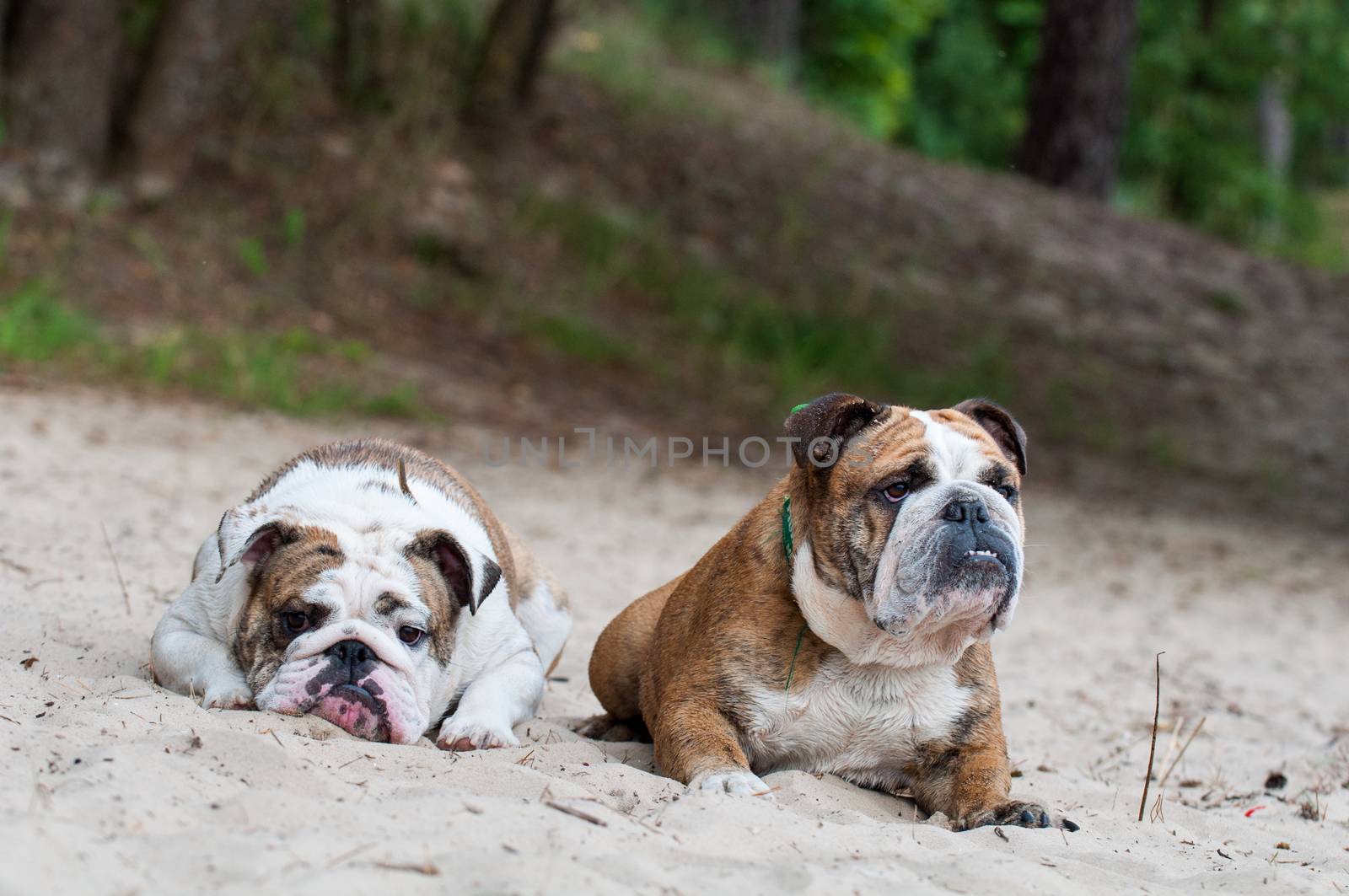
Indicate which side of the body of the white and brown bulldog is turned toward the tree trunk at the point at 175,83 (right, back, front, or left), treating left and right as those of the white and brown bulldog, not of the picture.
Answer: back

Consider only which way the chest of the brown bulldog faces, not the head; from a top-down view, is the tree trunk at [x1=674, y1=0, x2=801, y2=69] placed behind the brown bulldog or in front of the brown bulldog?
behind

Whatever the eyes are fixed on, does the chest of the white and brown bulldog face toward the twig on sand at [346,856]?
yes

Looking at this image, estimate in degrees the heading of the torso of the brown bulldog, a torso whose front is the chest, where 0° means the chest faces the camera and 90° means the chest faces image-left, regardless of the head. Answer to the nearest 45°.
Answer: approximately 315°

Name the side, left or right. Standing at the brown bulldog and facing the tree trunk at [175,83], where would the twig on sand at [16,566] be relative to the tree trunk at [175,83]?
left

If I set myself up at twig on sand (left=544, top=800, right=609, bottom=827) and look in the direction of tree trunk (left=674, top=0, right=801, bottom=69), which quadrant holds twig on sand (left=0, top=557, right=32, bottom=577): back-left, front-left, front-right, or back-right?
front-left

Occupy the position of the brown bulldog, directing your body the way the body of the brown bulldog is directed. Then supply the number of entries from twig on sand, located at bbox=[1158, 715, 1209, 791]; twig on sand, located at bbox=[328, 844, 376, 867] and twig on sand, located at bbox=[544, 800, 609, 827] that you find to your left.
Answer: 1

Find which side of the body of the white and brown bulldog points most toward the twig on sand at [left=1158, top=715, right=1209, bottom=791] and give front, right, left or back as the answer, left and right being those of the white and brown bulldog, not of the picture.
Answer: left

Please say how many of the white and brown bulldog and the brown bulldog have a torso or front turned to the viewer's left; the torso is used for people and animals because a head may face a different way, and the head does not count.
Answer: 0

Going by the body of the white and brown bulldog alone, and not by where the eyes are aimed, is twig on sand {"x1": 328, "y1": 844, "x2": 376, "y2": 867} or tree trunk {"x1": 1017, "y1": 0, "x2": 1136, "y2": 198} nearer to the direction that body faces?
the twig on sand

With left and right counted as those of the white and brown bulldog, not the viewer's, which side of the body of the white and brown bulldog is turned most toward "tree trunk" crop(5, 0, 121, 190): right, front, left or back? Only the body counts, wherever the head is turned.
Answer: back

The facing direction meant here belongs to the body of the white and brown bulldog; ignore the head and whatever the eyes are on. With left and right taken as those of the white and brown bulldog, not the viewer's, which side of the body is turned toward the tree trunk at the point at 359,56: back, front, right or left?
back

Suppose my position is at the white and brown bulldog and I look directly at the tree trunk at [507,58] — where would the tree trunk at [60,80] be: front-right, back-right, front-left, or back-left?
front-left

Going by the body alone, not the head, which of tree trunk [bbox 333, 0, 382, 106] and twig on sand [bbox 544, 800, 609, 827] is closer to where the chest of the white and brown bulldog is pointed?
the twig on sand

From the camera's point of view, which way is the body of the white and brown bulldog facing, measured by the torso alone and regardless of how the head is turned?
toward the camera
